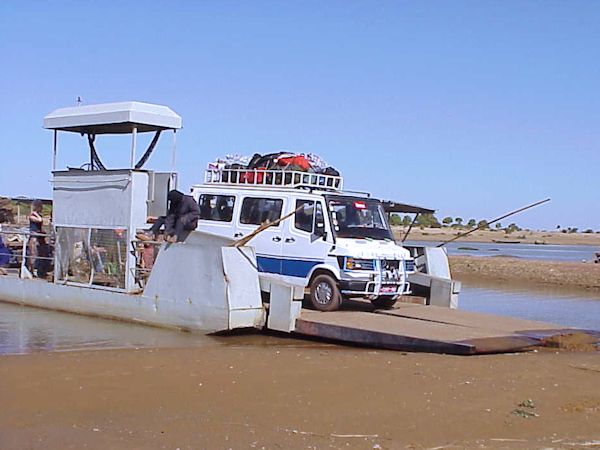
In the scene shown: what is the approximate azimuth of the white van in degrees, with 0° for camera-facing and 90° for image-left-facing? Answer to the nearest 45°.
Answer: approximately 315°

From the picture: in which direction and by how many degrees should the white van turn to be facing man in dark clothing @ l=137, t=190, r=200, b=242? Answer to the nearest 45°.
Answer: approximately 135° to its right

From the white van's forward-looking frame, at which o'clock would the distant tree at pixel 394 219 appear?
The distant tree is roughly at 8 o'clock from the white van.
